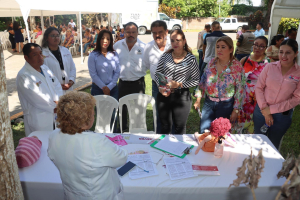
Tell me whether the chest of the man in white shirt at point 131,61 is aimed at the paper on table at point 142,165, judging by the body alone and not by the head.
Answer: yes

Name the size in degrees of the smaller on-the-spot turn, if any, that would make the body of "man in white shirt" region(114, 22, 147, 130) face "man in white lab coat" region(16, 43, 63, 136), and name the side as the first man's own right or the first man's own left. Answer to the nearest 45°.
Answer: approximately 45° to the first man's own right

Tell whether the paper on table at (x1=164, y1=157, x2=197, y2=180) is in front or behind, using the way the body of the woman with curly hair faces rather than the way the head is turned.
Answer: in front

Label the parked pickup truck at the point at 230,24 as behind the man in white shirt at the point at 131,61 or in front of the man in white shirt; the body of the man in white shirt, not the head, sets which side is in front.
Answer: behind

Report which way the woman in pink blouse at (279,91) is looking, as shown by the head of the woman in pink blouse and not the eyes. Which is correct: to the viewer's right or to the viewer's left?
to the viewer's left

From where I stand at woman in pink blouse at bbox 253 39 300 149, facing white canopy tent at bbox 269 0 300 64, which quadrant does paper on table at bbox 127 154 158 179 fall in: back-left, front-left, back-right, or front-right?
back-left

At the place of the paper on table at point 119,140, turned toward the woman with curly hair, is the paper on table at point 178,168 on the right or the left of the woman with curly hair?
left

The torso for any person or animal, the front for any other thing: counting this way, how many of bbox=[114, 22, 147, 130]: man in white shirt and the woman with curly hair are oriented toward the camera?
1

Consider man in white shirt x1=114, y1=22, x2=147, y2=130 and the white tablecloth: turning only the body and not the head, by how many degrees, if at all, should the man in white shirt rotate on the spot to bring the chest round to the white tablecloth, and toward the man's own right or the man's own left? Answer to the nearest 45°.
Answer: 0° — they already face it

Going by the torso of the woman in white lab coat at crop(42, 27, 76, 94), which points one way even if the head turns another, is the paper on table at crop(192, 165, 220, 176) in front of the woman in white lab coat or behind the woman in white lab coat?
in front

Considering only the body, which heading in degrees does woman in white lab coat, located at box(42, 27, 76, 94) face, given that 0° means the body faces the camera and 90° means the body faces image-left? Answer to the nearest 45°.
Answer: approximately 315°

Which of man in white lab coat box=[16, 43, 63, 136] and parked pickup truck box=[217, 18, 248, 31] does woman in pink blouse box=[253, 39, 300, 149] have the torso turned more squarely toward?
the man in white lab coat
